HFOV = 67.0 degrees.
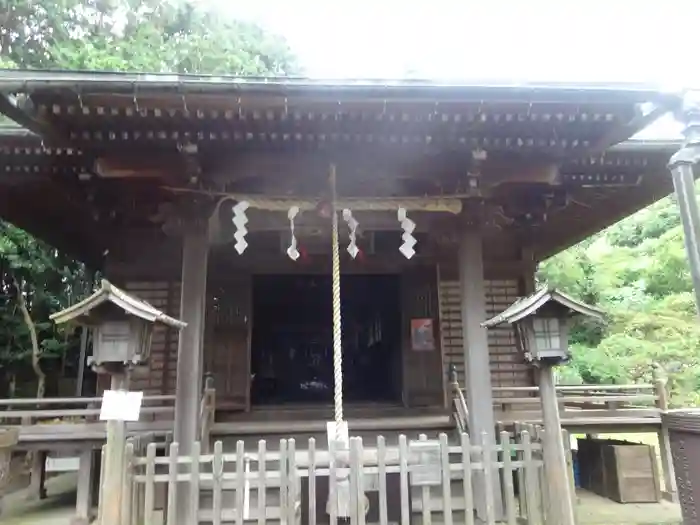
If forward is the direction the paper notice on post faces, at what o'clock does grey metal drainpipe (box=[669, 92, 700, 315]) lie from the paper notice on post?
The grey metal drainpipe is roughly at 10 o'clock from the paper notice on post.

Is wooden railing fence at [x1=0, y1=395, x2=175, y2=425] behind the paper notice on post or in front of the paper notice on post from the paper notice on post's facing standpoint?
behind

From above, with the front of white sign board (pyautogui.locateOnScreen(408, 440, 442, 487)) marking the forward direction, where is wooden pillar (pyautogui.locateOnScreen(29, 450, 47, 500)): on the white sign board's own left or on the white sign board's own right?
on the white sign board's own right

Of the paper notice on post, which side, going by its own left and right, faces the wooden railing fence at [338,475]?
left

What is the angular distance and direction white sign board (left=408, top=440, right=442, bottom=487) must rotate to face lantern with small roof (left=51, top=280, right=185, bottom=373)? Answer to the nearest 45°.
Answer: approximately 90° to its right

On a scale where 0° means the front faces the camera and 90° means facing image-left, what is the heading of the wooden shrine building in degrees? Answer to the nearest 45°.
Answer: approximately 0°

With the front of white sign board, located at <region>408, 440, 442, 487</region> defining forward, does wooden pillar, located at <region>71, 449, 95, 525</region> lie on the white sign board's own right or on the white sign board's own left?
on the white sign board's own right

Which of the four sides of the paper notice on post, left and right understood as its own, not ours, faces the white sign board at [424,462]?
left

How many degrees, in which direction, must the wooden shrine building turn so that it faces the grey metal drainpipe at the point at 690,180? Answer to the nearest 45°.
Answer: approximately 45° to its left

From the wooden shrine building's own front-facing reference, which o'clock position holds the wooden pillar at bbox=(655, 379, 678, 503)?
The wooden pillar is roughly at 10 o'clock from the wooden shrine building.
